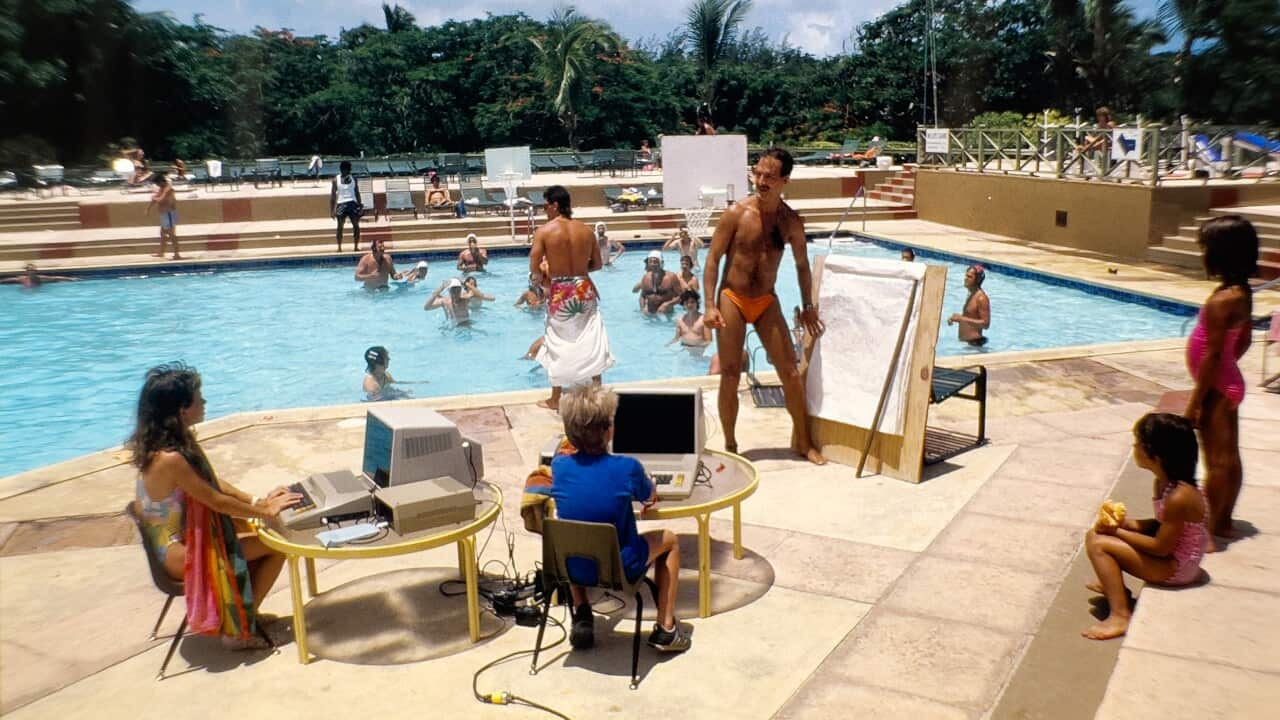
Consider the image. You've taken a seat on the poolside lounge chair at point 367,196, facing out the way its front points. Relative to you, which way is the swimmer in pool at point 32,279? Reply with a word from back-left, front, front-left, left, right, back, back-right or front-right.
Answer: front-right

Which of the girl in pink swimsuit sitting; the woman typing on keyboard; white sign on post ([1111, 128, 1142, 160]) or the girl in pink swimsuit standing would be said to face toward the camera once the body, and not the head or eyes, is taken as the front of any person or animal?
the white sign on post

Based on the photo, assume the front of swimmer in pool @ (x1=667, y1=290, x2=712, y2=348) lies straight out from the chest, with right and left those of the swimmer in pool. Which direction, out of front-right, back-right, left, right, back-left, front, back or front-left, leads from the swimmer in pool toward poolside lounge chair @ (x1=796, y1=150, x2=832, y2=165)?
back

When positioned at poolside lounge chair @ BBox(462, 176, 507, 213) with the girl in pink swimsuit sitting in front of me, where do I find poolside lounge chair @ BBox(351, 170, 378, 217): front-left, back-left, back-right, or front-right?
back-right

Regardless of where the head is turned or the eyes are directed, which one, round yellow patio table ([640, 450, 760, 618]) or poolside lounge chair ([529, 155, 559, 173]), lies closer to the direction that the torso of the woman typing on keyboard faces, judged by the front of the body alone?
the round yellow patio table

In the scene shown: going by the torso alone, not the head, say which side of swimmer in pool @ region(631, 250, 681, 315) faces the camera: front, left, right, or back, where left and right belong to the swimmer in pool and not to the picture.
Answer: front

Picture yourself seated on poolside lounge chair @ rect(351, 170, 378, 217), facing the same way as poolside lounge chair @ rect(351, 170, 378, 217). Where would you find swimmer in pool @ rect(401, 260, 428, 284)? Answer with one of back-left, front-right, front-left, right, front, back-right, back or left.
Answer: front

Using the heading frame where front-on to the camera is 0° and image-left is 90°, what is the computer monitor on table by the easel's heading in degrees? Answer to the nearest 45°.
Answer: approximately 0°

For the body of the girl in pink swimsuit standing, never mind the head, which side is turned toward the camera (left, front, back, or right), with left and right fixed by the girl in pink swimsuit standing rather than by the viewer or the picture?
left

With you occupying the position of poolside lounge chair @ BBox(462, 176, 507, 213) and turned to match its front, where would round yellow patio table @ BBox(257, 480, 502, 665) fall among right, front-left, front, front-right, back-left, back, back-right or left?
front-right

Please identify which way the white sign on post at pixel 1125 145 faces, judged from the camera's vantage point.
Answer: facing the viewer

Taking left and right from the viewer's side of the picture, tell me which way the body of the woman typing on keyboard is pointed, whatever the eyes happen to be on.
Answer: facing to the right of the viewer

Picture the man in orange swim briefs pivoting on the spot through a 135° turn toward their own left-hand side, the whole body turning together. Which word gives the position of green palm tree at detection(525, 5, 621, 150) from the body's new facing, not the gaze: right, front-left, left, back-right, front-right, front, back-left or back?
front-left

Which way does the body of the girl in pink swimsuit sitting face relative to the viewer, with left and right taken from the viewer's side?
facing to the left of the viewer
